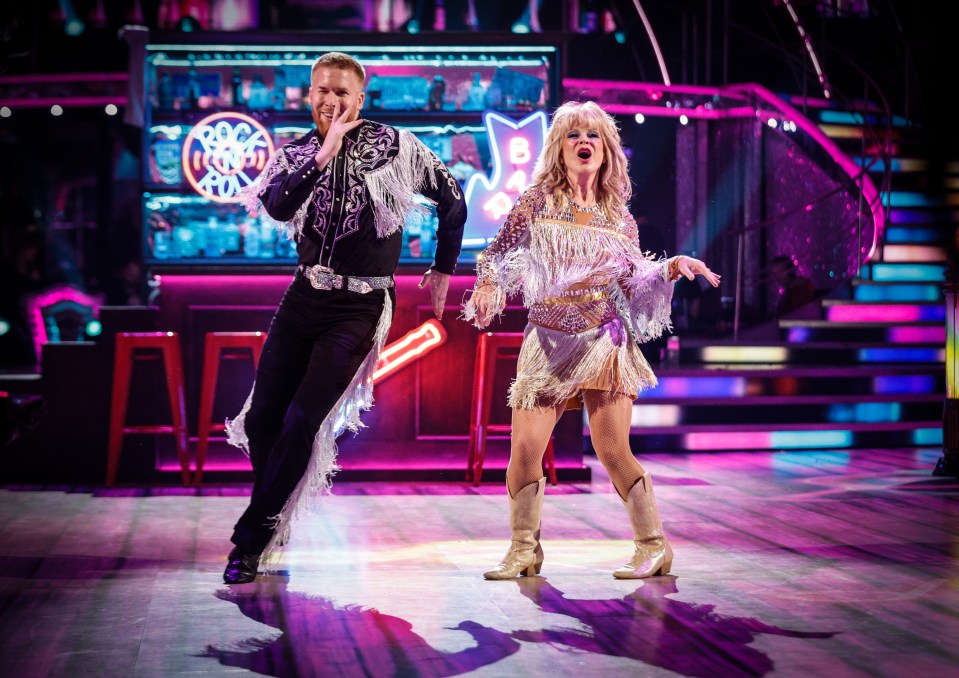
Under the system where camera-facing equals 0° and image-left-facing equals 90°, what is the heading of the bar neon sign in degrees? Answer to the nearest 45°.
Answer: approximately 0°

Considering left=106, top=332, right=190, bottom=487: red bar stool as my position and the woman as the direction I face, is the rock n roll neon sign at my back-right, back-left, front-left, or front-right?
back-left

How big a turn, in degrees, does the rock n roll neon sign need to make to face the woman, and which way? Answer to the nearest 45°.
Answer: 0° — it already faces them

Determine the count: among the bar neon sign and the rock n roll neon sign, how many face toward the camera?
2

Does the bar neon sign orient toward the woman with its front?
yes

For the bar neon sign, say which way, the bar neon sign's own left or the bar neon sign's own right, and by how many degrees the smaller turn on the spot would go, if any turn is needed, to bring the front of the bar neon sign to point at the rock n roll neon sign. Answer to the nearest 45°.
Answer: approximately 90° to the bar neon sign's own right

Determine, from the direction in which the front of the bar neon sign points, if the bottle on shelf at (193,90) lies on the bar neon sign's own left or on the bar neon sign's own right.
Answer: on the bar neon sign's own right
